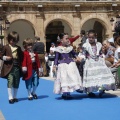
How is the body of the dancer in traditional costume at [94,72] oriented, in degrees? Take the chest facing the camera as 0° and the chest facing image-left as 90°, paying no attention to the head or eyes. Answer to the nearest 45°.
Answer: approximately 0°

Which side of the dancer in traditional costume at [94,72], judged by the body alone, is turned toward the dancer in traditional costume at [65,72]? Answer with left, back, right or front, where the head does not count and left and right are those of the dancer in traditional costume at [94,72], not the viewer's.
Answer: right
